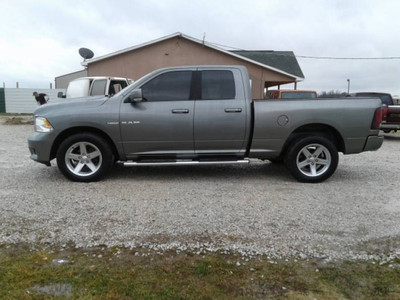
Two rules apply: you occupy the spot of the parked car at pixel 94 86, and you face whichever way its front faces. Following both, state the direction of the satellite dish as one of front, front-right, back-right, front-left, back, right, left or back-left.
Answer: back-right

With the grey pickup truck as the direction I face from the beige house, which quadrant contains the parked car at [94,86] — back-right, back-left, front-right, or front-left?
front-right

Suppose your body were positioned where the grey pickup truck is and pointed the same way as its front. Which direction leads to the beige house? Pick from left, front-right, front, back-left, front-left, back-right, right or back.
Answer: right

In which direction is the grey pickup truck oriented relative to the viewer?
to the viewer's left

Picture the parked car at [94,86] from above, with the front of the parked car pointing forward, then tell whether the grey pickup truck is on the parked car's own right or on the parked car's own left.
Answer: on the parked car's own left

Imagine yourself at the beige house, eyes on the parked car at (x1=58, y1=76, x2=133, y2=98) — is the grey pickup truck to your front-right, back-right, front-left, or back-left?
front-left

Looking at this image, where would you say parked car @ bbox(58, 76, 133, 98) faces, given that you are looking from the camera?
facing the viewer and to the left of the viewer
